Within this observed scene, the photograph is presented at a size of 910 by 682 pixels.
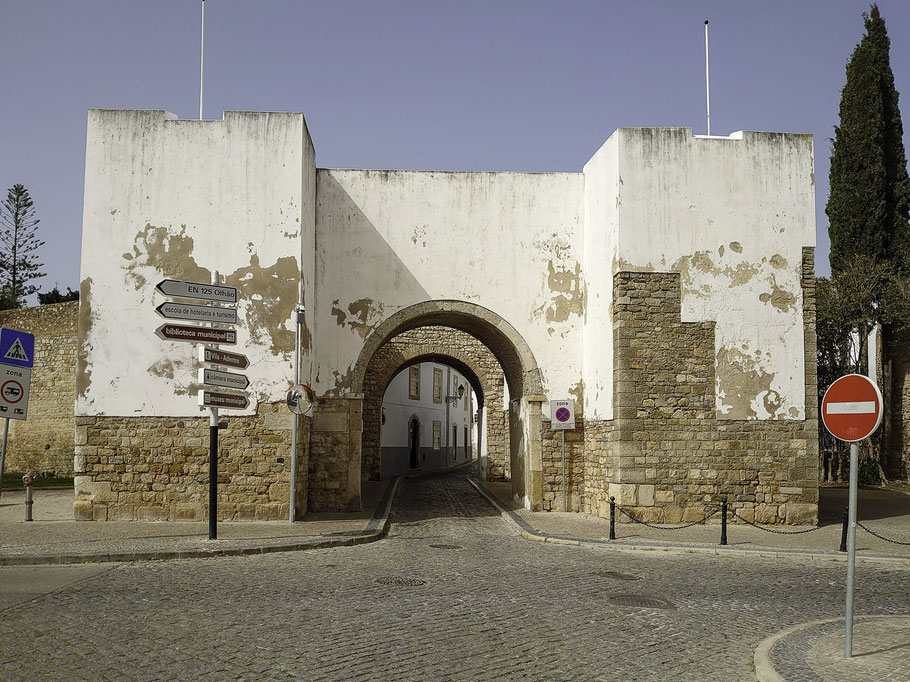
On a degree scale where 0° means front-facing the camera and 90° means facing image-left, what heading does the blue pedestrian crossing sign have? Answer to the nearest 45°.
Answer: approximately 0°

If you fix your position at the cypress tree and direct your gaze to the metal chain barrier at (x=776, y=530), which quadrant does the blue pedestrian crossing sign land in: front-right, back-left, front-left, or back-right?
front-right

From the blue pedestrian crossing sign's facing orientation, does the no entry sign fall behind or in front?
in front

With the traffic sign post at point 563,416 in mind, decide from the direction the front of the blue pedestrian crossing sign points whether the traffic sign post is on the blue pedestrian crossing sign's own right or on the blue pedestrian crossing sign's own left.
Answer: on the blue pedestrian crossing sign's own left

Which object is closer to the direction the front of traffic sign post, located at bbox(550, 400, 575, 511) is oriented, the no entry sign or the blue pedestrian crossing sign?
the no entry sign

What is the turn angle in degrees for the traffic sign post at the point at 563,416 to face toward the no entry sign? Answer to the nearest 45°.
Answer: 0° — it already faces it

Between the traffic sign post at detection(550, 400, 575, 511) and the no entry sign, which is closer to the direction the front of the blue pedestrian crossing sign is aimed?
the no entry sign

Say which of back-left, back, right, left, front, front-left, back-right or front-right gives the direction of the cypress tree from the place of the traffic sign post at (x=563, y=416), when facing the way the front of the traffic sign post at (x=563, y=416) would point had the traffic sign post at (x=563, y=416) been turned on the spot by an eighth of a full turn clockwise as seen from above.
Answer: back

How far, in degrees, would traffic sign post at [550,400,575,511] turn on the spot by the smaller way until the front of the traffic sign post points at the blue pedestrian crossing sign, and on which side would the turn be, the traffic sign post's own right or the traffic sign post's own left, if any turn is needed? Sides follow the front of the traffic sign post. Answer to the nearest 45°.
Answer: approximately 45° to the traffic sign post's own right

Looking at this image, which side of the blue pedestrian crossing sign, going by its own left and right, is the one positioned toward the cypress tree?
left

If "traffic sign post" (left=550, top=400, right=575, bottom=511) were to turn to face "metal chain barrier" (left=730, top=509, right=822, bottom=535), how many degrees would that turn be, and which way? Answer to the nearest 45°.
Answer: approximately 45° to its left

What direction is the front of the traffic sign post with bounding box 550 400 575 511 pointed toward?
toward the camera

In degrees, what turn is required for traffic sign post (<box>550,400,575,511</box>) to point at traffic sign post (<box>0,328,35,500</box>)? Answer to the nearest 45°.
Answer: approximately 45° to its right

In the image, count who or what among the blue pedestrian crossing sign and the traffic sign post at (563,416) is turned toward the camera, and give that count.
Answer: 2
